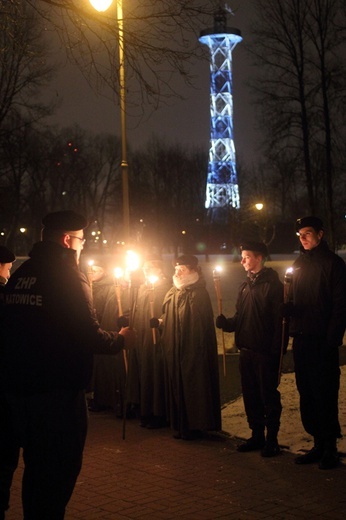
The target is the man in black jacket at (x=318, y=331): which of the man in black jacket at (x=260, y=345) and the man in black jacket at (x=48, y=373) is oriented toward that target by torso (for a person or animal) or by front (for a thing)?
the man in black jacket at (x=48, y=373)

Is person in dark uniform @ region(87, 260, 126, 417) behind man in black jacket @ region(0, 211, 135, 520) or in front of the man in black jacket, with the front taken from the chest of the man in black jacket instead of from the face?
in front

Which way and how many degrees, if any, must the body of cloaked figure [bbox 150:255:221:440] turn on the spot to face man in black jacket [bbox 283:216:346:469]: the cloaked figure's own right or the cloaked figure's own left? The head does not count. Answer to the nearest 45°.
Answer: approximately 90° to the cloaked figure's own left

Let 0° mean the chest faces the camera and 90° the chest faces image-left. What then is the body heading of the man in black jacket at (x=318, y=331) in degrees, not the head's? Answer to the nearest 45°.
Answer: approximately 45°

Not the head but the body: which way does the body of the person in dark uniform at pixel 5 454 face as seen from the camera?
to the viewer's right

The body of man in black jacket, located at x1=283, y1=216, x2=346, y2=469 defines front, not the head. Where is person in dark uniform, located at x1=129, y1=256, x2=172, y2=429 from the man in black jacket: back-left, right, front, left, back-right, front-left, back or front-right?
right

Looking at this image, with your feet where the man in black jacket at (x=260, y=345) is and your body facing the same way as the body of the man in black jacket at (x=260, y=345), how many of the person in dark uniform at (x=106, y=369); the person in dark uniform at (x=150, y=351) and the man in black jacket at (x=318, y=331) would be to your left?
1

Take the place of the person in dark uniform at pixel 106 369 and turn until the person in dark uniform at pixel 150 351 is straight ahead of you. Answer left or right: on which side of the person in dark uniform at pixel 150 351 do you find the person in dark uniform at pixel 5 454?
right

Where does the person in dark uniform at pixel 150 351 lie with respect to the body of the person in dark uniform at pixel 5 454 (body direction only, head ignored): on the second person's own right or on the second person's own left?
on the second person's own left

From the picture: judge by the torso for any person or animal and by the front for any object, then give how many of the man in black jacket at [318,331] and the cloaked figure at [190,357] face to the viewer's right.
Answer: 0

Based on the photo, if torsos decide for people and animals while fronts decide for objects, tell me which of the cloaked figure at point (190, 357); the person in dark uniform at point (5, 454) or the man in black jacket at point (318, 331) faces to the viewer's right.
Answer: the person in dark uniform
